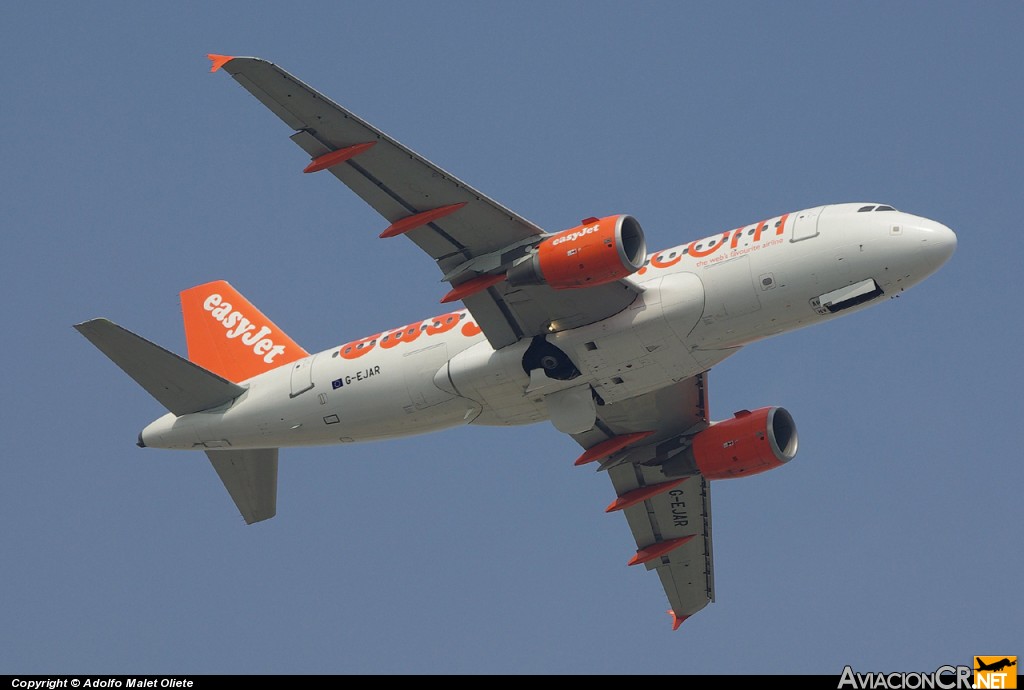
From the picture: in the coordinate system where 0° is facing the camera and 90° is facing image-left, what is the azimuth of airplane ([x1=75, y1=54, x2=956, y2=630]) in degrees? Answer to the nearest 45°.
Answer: approximately 315°
